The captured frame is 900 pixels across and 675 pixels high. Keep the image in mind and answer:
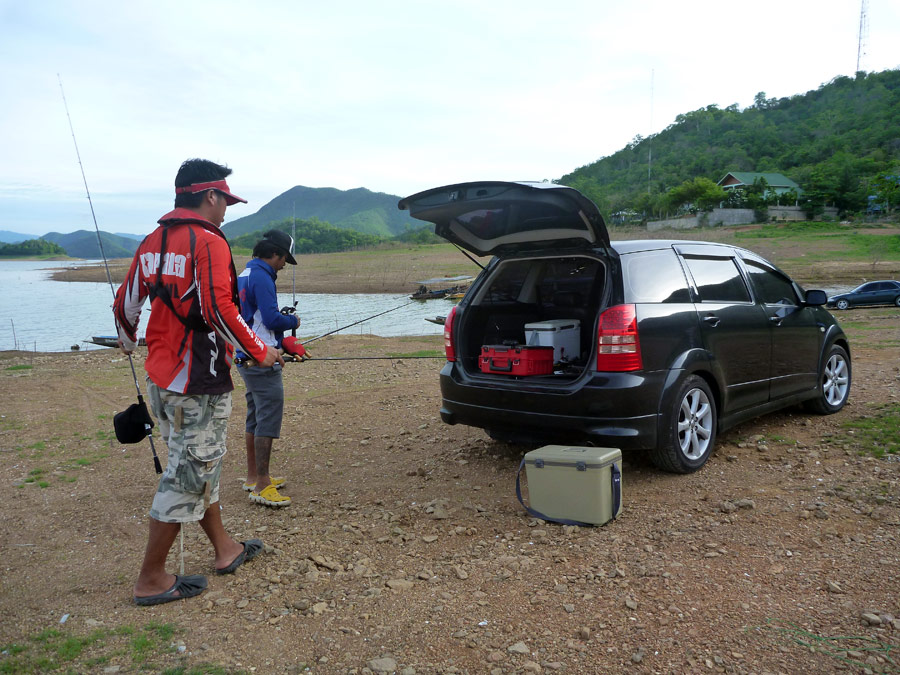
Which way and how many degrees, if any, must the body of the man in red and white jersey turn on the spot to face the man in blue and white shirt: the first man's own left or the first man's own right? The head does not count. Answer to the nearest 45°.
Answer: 0° — they already face them

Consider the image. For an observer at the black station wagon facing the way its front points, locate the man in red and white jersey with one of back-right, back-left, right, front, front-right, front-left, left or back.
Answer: back

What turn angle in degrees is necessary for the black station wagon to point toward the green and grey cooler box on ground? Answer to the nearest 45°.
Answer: approximately 135° to its right

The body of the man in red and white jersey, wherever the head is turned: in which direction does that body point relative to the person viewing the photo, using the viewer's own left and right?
facing away from the viewer and to the right of the viewer

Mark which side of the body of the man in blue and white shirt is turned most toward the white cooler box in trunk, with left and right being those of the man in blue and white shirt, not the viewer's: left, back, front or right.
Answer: front

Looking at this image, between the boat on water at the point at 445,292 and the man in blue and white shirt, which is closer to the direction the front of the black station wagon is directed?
the boat on water

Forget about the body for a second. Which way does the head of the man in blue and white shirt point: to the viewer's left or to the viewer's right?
to the viewer's right

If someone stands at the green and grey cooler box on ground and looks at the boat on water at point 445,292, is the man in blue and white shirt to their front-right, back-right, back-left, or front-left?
front-left

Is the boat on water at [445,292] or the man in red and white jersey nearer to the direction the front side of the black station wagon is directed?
the boat on water

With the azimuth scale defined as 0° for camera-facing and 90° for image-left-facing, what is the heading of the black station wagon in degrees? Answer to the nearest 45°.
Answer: approximately 225°

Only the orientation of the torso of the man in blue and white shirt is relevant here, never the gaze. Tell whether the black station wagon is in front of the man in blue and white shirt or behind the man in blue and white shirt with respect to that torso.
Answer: in front

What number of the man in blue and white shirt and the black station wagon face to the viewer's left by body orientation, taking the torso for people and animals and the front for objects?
0

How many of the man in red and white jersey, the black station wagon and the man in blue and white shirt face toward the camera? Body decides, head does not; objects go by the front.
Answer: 0

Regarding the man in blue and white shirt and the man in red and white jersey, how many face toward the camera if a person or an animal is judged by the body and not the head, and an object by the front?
0

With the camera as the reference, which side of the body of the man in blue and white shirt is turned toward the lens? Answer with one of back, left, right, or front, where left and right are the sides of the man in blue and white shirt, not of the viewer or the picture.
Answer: right

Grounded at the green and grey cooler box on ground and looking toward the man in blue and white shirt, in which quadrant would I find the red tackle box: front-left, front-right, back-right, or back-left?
front-right
